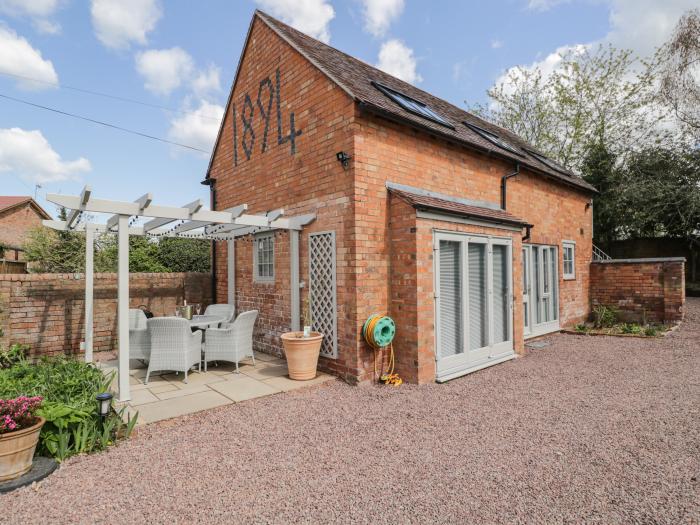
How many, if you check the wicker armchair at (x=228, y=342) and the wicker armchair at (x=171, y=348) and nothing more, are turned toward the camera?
0

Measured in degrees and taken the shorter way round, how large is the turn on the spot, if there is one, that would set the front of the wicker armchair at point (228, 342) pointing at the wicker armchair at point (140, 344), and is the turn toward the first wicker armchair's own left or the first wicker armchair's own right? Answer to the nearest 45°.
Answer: approximately 45° to the first wicker armchair's own left

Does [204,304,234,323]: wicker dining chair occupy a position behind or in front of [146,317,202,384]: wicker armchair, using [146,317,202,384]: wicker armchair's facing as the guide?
in front

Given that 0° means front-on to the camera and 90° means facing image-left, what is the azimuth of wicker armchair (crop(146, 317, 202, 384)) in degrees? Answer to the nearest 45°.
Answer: approximately 225°

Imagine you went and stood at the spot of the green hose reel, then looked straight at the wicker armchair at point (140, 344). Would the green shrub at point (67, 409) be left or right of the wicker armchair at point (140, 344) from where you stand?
left

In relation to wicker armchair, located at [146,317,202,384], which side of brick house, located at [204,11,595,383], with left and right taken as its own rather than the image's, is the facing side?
right

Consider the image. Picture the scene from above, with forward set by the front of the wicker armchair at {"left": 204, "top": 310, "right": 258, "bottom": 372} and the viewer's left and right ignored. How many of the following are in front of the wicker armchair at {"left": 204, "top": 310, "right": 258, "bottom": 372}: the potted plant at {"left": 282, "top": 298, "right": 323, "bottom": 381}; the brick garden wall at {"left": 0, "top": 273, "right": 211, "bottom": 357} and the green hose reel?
1

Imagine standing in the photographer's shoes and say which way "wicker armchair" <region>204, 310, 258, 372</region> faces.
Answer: facing away from the viewer and to the left of the viewer

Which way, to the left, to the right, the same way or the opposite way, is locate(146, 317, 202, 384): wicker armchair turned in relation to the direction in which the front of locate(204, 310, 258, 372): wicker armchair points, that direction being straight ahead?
to the right

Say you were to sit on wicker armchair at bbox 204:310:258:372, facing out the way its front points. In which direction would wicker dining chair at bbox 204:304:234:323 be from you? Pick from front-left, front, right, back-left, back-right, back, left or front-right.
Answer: front-right

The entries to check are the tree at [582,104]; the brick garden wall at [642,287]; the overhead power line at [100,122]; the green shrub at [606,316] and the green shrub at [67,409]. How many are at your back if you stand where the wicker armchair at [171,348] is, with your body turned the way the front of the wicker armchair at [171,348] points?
1

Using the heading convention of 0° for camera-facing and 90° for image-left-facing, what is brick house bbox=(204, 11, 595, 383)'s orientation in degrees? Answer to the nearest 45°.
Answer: approximately 315°

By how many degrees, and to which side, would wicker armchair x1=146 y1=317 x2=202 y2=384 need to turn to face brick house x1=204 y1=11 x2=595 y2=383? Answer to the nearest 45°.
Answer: approximately 45° to its right

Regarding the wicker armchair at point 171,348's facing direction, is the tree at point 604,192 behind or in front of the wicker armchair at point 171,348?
in front

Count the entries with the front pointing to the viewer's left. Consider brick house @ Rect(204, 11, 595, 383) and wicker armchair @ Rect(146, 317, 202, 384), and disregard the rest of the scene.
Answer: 0

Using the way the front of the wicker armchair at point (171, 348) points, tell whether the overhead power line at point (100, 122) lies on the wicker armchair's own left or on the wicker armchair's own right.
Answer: on the wicker armchair's own left

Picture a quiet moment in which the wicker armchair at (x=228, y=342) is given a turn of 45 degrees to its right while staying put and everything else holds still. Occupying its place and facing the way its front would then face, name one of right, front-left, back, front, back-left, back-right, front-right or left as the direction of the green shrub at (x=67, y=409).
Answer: back-left

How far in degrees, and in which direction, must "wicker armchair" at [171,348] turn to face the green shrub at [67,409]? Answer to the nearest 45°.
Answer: approximately 180°
